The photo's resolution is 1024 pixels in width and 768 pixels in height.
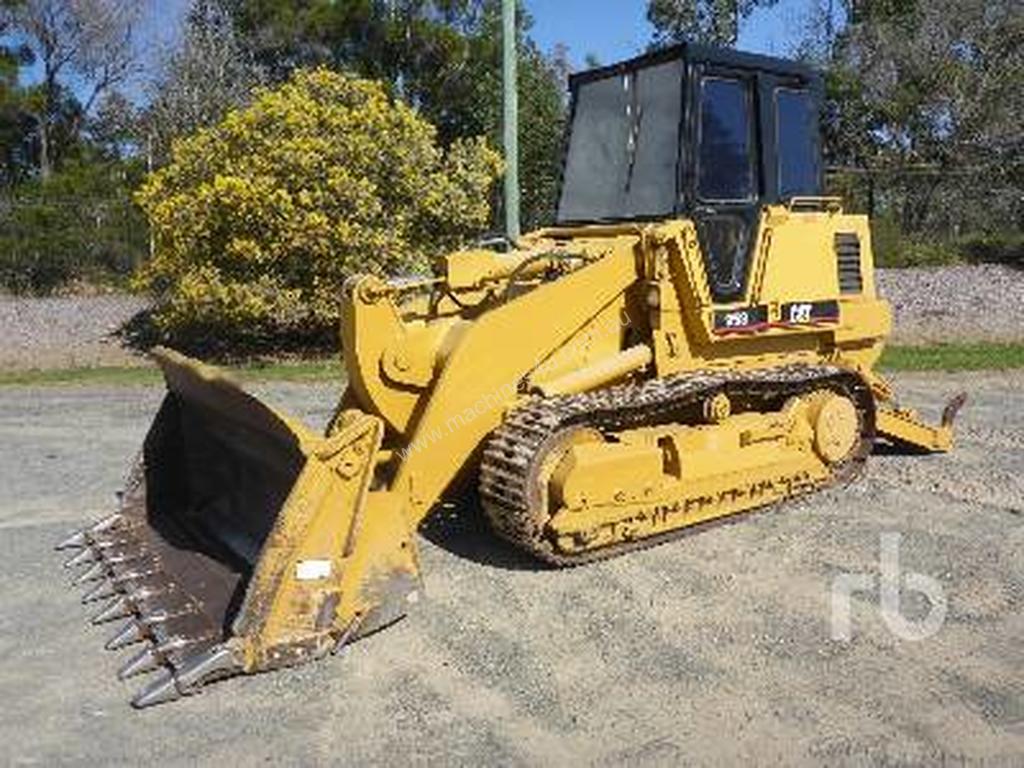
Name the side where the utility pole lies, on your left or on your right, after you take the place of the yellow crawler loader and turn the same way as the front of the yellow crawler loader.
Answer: on your right

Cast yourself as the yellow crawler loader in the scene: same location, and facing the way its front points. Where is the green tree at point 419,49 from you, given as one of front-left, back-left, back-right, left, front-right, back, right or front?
back-right

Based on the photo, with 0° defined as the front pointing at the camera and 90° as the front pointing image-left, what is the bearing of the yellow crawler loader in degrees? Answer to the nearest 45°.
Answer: approximately 45°

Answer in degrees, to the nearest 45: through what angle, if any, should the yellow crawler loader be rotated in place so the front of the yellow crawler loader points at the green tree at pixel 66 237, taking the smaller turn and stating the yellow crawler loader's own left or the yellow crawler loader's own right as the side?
approximately 90° to the yellow crawler loader's own right

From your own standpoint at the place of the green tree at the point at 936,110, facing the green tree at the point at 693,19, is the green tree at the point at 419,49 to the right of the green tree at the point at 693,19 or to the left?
left

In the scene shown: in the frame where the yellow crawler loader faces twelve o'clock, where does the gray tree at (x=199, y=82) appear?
The gray tree is roughly at 4 o'clock from the yellow crawler loader.

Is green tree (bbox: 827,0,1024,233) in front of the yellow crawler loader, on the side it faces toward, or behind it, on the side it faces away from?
behind

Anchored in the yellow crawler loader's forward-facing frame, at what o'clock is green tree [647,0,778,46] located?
The green tree is roughly at 5 o'clock from the yellow crawler loader.

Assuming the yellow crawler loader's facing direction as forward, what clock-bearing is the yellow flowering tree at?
The yellow flowering tree is roughly at 4 o'clock from the yellow crawler loader.
